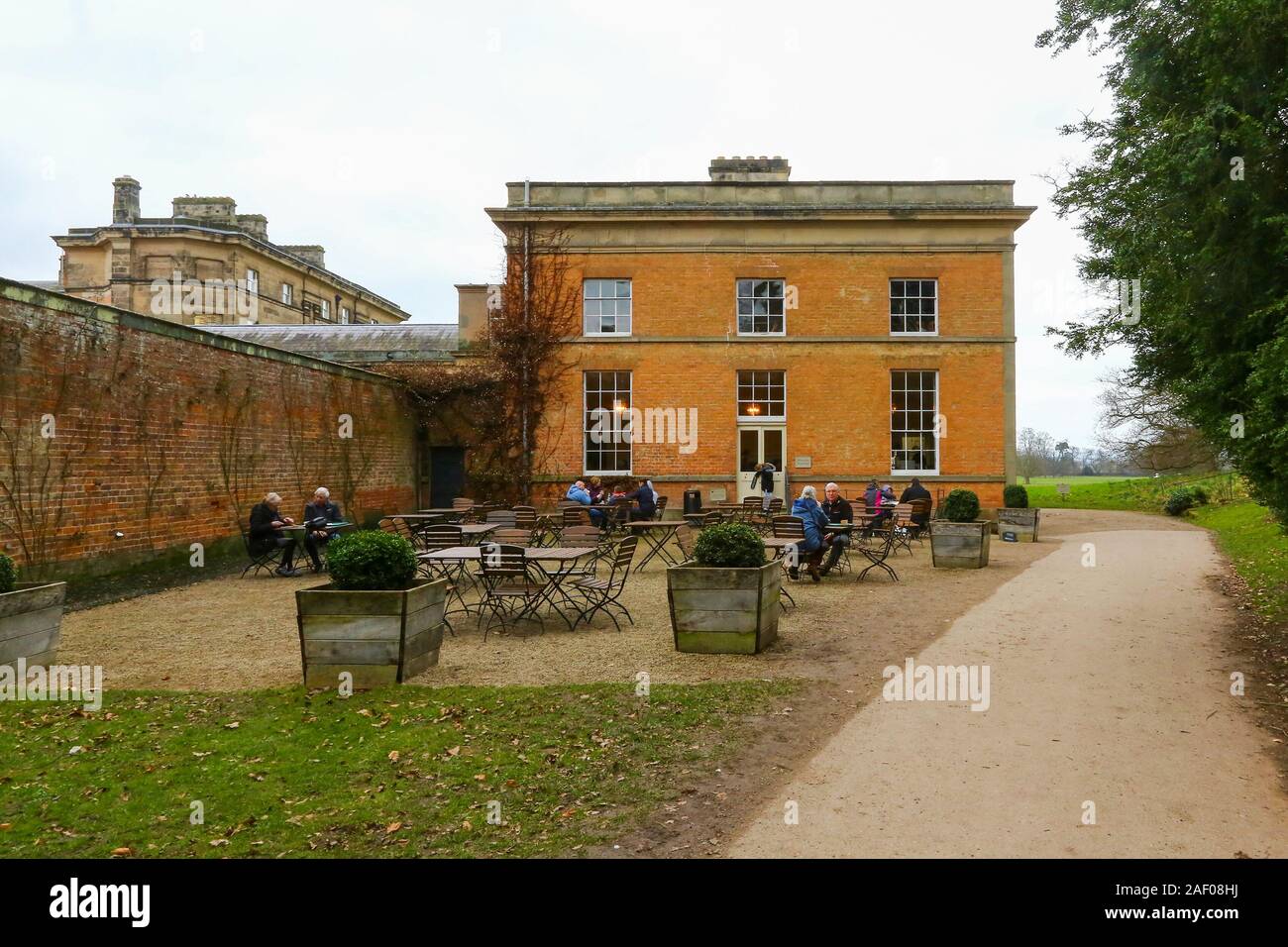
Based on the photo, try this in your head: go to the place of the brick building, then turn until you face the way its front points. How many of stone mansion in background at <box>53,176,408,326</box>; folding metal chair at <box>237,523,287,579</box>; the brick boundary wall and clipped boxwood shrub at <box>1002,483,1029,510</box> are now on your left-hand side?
1

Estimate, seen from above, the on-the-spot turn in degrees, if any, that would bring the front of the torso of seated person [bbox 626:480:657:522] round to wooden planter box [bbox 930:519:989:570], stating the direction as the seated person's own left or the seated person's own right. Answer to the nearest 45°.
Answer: approximately 135° to the seated person's own left

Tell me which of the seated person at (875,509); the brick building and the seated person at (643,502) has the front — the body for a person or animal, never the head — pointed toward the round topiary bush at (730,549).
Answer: the brick building

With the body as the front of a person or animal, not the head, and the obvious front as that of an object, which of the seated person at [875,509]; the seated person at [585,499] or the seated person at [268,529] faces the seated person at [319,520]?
the seated person at [268,529]

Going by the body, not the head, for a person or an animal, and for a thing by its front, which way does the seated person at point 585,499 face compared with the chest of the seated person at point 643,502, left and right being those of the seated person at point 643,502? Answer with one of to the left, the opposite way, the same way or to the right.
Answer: the opposite way

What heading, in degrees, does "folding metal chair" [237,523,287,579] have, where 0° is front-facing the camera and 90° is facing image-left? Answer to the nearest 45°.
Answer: approximately 270°

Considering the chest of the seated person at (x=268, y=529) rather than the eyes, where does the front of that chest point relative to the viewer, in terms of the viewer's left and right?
facing to the right of the viewer

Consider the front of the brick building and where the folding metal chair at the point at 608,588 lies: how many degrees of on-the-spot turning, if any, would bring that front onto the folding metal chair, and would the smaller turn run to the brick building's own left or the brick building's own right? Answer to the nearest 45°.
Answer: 0° — it already faces it

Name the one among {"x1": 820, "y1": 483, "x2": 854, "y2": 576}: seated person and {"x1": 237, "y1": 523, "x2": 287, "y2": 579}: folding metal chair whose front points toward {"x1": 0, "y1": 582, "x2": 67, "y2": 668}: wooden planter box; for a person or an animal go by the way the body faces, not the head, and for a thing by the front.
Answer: the seated person

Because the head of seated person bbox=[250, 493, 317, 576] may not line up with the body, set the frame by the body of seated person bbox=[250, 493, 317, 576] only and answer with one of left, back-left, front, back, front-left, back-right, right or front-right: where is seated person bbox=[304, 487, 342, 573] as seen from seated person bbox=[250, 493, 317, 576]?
front

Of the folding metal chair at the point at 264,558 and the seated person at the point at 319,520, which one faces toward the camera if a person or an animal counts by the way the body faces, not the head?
the seated person

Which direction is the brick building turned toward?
toward the camera

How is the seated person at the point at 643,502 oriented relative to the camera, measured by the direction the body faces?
to the viewer's left

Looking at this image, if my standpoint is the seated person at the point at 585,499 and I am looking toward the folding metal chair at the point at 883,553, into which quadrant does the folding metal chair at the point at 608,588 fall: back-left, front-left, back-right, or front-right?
front-right

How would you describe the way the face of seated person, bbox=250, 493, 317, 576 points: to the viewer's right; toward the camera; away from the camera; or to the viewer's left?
to the viewer's right
